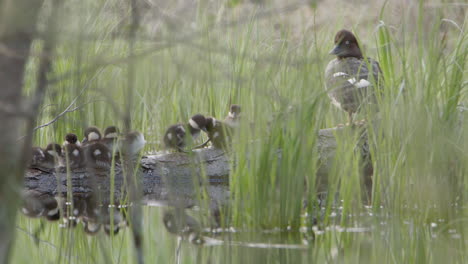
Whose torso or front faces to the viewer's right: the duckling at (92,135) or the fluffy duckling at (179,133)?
the fluffy duckling

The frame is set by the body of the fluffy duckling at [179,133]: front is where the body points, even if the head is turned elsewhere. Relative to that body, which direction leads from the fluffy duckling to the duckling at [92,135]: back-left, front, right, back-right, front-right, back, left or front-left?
back

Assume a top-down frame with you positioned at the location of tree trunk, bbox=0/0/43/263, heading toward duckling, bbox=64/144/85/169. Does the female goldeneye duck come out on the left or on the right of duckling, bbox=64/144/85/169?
right

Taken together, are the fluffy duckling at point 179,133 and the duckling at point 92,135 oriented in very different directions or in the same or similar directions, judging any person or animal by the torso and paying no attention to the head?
very different directions

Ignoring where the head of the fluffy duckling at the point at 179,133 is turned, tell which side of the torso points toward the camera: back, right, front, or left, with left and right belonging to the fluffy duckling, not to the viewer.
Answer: right
